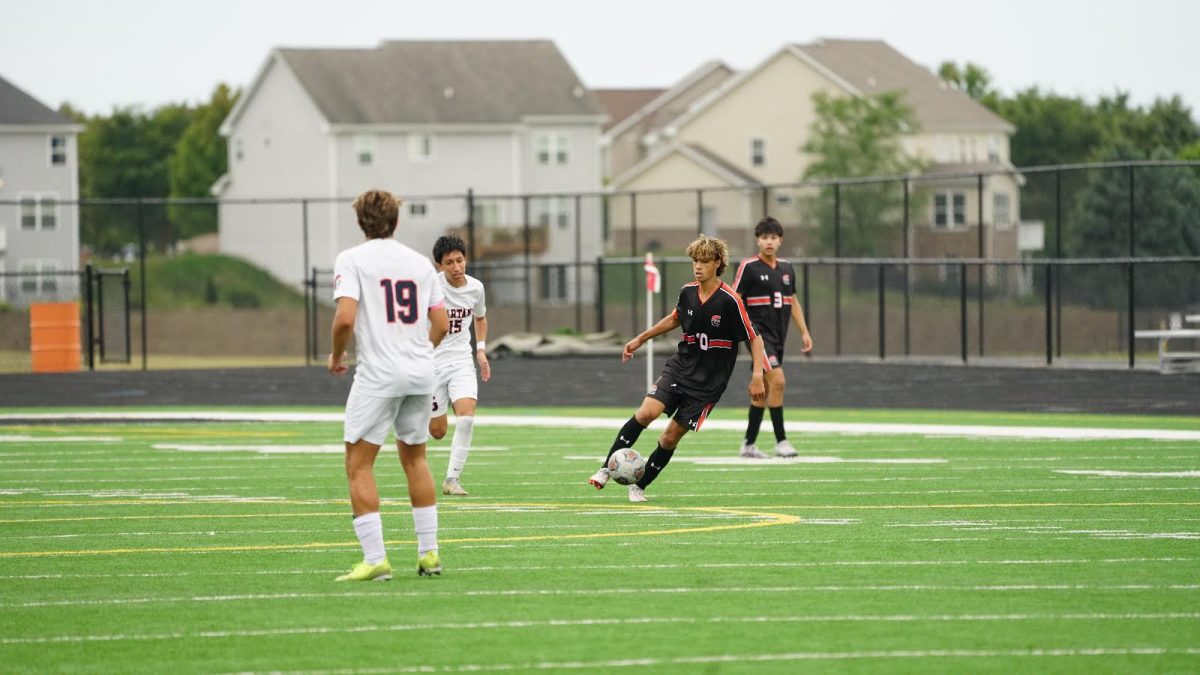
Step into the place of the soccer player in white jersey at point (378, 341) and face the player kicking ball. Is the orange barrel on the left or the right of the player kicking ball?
left

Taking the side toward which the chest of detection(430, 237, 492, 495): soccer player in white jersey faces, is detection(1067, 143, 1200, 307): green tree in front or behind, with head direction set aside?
behind

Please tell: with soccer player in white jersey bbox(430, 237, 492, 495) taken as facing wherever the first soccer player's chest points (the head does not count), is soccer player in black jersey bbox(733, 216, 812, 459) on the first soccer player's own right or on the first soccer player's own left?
on the first soccer player's own left

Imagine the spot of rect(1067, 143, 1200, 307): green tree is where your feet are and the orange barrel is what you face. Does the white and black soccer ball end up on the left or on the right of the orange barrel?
left

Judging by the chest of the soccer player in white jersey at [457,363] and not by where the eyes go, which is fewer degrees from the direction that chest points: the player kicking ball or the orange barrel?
the player kicking ball

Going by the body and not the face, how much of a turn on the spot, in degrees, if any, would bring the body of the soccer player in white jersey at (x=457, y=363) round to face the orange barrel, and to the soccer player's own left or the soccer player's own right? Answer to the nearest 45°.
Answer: approximately 180°

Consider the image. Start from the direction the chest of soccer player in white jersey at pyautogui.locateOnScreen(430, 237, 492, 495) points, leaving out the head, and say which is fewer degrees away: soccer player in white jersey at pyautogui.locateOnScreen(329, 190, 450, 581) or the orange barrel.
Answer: the soccer player in white jersey

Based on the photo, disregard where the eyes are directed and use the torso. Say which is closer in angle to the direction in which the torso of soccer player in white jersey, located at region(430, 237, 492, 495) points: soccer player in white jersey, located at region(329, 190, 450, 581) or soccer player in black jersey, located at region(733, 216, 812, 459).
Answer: the soccer player in white jersey

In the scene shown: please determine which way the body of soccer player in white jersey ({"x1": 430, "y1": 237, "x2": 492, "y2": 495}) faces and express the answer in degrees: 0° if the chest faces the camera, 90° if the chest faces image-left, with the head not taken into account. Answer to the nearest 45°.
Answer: approximately 0°
